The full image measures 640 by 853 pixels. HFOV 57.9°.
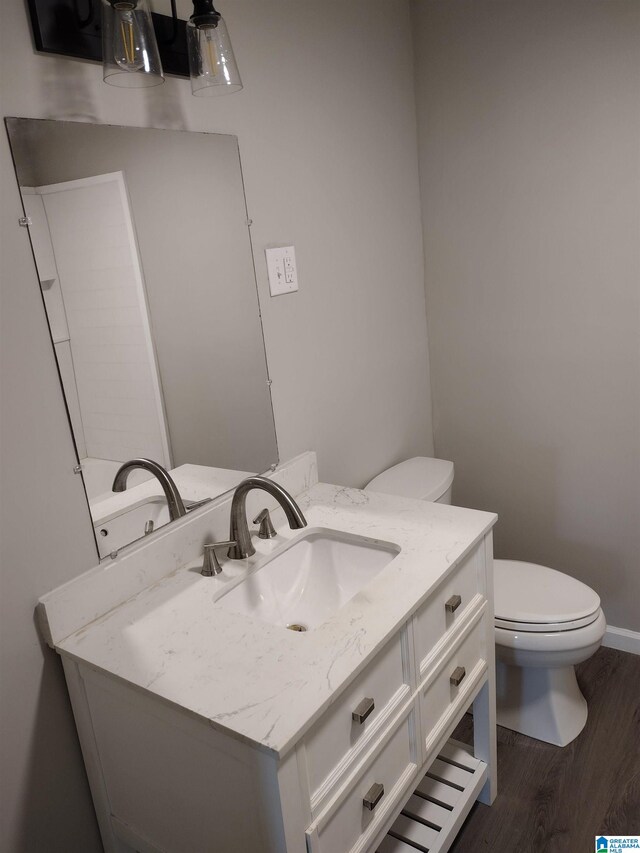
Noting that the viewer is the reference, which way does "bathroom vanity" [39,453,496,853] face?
facing the viewer and to the right of the viewer

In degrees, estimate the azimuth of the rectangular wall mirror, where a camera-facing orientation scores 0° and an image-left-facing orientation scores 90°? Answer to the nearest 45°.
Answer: approximately 315°

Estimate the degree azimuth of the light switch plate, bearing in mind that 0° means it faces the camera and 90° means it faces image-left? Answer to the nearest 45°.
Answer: approximately 315°

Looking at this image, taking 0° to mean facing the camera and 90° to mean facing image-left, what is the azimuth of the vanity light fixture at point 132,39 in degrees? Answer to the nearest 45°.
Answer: approximately 315°

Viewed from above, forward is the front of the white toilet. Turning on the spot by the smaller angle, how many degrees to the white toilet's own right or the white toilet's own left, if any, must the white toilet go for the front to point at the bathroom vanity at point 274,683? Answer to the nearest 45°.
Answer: approximately 90° to the white toilet's own right

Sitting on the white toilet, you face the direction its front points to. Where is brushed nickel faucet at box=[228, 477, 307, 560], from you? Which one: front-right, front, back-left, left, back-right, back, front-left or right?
right
